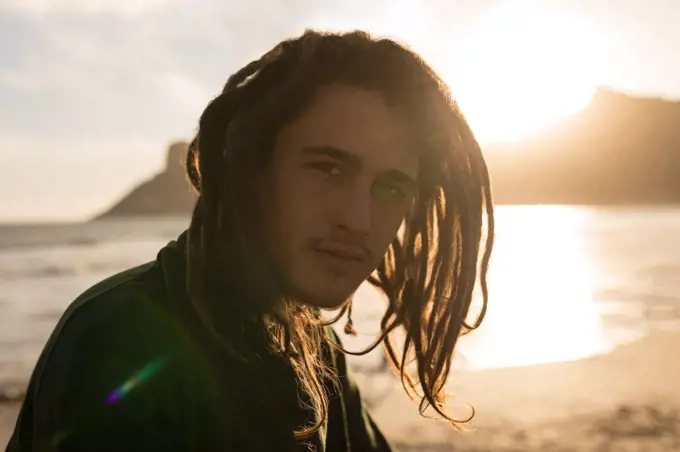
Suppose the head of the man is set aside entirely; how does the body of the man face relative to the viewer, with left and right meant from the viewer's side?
facing the viewer and to the right of the viewer
